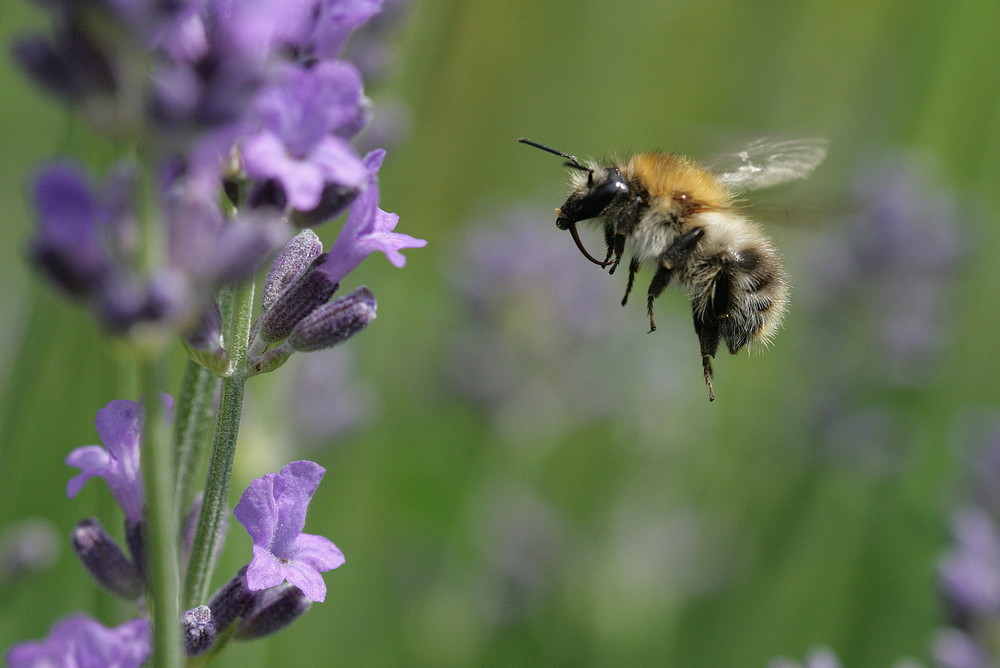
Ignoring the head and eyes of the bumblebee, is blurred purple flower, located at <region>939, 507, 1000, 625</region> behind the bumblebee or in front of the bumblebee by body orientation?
behind

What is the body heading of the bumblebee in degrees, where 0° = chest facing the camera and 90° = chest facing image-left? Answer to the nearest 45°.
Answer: approximately 90°

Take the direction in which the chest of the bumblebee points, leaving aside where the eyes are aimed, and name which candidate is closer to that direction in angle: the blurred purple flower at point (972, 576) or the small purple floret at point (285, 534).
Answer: the small purple floret

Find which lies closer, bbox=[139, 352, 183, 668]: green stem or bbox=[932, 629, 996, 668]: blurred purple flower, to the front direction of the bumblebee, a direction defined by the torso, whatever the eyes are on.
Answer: the green stem

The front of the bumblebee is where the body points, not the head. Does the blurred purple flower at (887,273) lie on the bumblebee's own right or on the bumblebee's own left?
on the bumblebee's own right

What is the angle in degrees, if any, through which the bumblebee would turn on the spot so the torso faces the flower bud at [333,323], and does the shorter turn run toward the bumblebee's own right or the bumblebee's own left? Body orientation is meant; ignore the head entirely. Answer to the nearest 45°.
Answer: approximately 45° to the bumblebee's own left

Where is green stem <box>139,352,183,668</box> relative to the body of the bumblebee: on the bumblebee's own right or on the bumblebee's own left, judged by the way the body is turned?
on the bumblebee's own left

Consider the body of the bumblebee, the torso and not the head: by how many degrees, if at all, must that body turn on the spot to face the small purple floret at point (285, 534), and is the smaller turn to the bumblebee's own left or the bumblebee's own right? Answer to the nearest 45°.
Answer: approximately 45° to the bumblebee's own left

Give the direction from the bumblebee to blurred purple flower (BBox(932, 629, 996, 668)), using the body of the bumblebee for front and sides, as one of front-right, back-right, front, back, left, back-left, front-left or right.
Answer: back-right

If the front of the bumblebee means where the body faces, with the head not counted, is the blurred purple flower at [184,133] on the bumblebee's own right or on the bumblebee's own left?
on the bumblebee's own left
